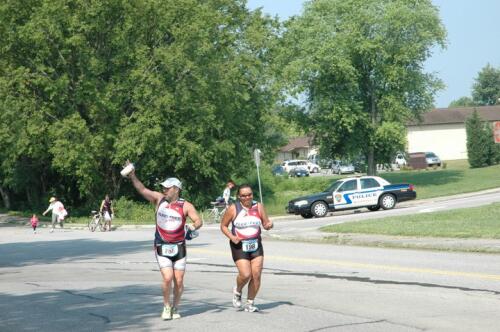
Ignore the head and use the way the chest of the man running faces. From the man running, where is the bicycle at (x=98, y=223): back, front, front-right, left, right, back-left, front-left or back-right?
back

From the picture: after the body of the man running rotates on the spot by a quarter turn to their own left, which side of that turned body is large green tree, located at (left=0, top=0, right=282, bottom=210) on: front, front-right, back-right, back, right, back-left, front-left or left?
left

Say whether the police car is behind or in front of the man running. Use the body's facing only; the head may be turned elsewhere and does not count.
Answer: behind

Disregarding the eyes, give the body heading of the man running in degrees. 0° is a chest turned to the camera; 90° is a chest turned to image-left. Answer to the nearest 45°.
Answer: approximately 0°

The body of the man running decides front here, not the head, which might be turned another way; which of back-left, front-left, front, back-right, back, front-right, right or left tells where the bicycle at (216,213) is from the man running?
back
